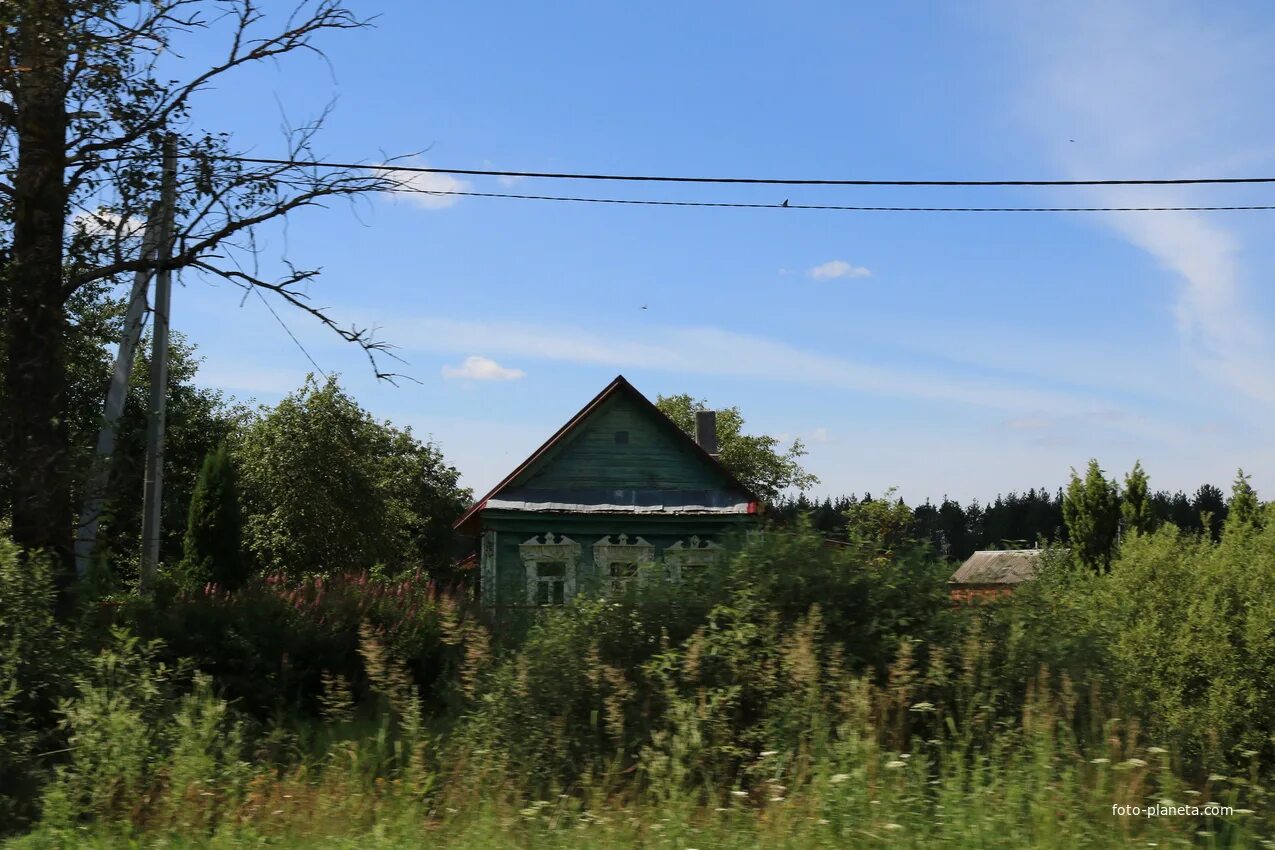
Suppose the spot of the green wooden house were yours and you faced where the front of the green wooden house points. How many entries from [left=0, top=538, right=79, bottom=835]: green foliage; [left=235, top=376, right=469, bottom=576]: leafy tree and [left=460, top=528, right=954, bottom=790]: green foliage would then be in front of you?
2

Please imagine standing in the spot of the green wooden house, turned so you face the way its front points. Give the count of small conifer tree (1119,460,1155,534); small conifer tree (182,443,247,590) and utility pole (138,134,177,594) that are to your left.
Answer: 1

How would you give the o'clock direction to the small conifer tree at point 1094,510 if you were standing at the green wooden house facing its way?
The small conifer tree is roughly at 9 o'clock from the green wooden house.

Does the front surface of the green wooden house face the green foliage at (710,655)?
yes

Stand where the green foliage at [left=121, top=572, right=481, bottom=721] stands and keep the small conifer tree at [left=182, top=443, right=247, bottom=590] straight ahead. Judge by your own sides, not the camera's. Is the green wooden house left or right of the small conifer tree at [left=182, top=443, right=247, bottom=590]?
right

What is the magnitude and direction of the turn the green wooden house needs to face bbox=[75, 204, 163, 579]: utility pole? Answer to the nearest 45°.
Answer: approximately 45° to its right

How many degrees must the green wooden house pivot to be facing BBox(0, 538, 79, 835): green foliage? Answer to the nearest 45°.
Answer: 0° — it already faces it

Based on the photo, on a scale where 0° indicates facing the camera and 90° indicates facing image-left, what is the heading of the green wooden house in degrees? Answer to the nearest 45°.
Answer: approximately 0°

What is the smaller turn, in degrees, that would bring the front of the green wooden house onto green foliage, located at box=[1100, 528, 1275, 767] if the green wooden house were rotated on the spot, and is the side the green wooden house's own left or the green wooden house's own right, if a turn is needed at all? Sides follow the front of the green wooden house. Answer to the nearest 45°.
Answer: approximately 45° to the green wooden house's own left

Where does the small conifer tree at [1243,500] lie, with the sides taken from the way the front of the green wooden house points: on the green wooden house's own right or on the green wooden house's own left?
on the green wooden house's own left
